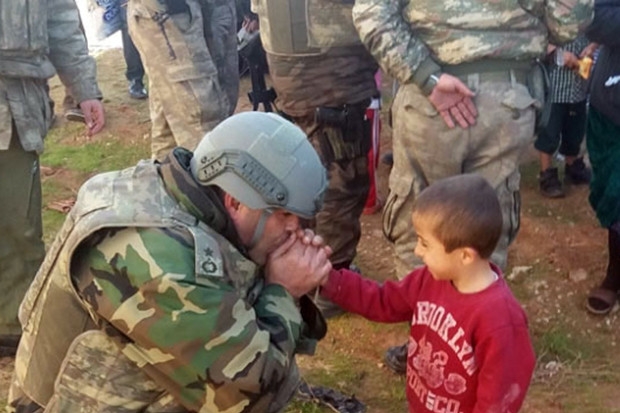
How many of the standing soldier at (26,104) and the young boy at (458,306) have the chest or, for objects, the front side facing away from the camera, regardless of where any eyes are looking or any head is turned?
0

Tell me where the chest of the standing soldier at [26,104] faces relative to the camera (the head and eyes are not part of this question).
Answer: toward the camera

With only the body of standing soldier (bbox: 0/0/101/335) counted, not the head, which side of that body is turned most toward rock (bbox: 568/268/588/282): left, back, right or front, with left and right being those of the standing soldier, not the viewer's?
left

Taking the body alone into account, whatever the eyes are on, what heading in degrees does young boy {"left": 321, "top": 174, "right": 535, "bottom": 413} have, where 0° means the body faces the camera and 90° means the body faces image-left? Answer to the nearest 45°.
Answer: approximately 45°

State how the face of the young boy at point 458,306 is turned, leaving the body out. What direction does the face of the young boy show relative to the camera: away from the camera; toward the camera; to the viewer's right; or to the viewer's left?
to the viewer's left

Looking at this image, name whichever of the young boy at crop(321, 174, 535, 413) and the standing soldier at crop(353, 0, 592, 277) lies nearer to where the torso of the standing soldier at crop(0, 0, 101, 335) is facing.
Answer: the young boy
